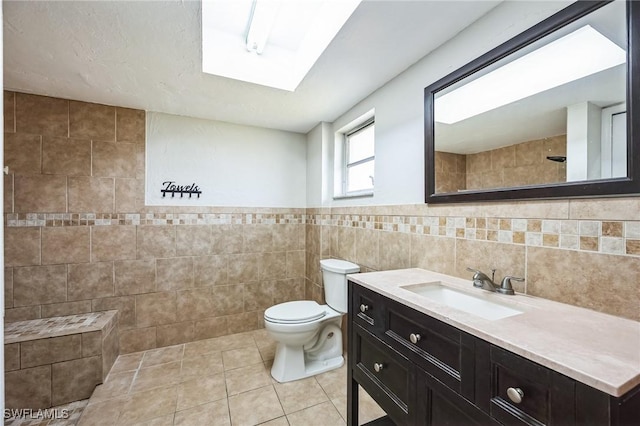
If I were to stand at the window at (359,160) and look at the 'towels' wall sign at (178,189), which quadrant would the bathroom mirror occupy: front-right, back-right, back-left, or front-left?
back-left

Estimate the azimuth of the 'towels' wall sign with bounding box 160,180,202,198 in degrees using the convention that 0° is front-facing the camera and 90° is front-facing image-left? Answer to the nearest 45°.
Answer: approximately 0°

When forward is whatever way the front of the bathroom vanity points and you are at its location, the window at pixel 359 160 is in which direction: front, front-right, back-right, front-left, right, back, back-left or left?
right

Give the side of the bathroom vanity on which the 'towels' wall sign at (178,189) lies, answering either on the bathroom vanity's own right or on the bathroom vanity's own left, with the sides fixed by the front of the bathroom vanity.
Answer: on the bathroom vanity's own right

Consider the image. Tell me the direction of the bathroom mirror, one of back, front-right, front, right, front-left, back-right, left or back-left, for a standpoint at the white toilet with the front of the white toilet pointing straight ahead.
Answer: left

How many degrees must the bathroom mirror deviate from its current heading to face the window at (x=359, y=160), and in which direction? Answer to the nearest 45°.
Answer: approximately 90° to its right

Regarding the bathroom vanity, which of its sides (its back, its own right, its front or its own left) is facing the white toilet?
right

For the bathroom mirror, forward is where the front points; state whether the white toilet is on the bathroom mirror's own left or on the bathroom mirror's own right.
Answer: on the bathroom mirror's own right
